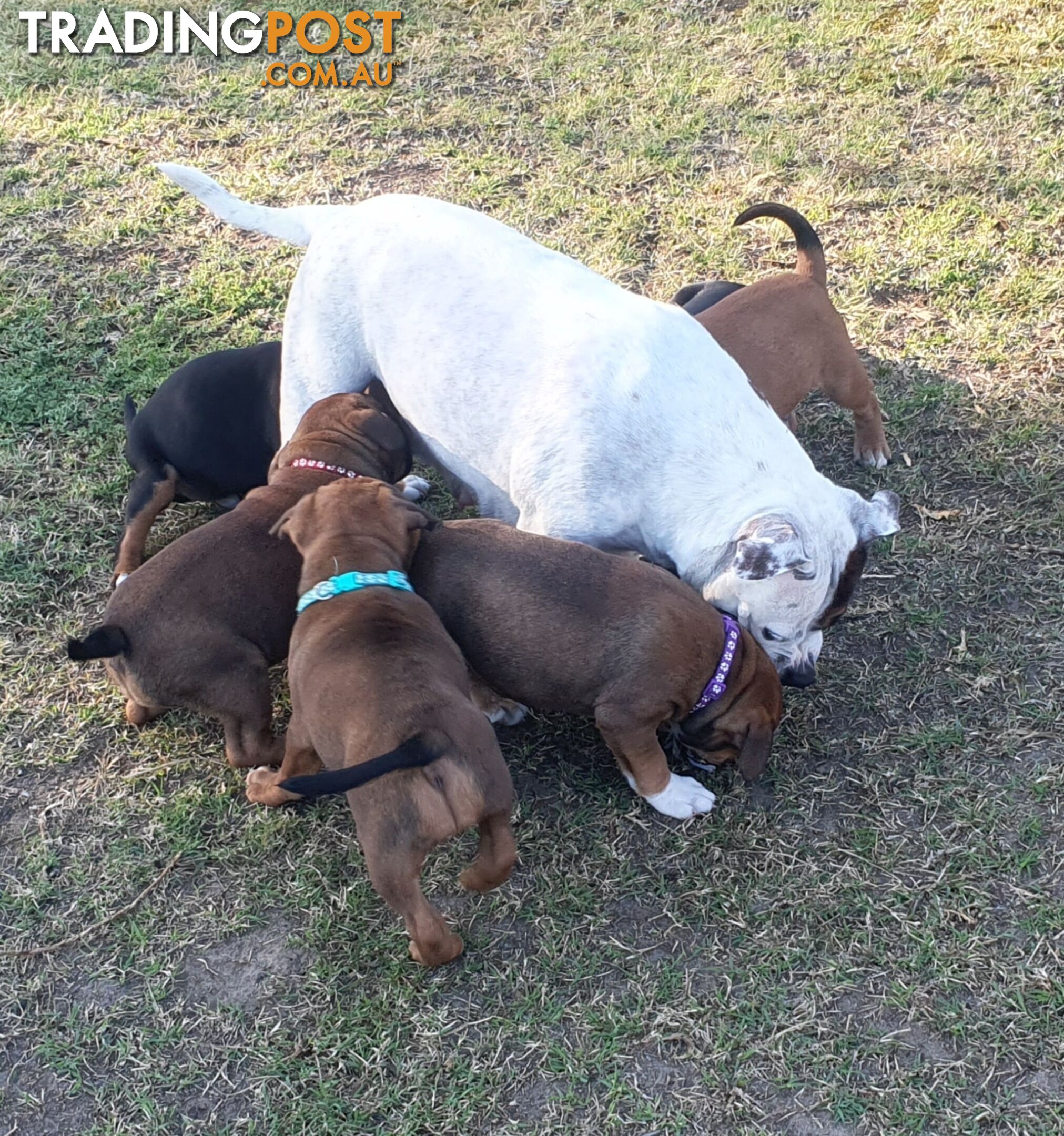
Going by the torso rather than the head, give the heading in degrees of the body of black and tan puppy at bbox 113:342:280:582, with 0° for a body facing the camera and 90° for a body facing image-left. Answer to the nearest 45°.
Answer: approximately 270°

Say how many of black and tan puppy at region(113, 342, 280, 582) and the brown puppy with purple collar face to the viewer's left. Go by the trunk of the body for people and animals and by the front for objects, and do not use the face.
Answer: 0

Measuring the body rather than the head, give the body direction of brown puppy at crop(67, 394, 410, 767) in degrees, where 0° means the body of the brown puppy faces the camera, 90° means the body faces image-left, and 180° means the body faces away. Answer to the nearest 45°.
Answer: approximately 225°

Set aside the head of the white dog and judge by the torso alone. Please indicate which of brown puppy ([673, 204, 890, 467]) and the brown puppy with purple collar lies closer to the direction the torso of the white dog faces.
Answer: the brown puppy with purple collar

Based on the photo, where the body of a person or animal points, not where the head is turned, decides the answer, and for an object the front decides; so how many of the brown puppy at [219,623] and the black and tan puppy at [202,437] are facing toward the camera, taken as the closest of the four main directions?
0

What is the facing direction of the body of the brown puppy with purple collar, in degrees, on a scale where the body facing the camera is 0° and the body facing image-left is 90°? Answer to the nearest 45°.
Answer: approximately 315°

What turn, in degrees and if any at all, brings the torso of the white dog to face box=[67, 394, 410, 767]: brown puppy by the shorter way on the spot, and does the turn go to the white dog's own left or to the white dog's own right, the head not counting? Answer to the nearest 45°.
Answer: approximately 135° to the white dog's own right

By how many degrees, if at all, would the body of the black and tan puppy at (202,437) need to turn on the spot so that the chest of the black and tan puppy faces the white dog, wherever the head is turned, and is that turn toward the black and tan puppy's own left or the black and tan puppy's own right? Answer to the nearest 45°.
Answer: approximately 45° to the black and tan puppy's own right

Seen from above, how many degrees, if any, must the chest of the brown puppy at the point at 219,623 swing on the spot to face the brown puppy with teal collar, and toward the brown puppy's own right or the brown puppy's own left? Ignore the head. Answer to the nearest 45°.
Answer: approximately 90° to the brown puppy's own right

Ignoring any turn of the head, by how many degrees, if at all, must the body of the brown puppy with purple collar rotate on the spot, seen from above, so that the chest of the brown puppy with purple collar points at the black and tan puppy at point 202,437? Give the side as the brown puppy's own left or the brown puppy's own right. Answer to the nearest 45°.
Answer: approximately 180°

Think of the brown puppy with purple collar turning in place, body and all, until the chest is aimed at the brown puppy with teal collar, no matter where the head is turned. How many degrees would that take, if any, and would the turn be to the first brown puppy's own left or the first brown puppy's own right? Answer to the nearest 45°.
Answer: approximately 90° to the first brown puppy's own right

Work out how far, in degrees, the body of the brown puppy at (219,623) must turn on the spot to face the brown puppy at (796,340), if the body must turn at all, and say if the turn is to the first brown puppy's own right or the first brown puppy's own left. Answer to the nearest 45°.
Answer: approximately 45° to the first brown puppy's own right

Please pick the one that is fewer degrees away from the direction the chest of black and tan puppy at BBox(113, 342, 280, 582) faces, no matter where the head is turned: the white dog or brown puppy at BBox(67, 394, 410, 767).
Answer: the white dog

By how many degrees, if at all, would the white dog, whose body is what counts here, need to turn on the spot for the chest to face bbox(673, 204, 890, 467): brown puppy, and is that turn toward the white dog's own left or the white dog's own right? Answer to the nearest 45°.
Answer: approximately 90° to the white dog's own left
